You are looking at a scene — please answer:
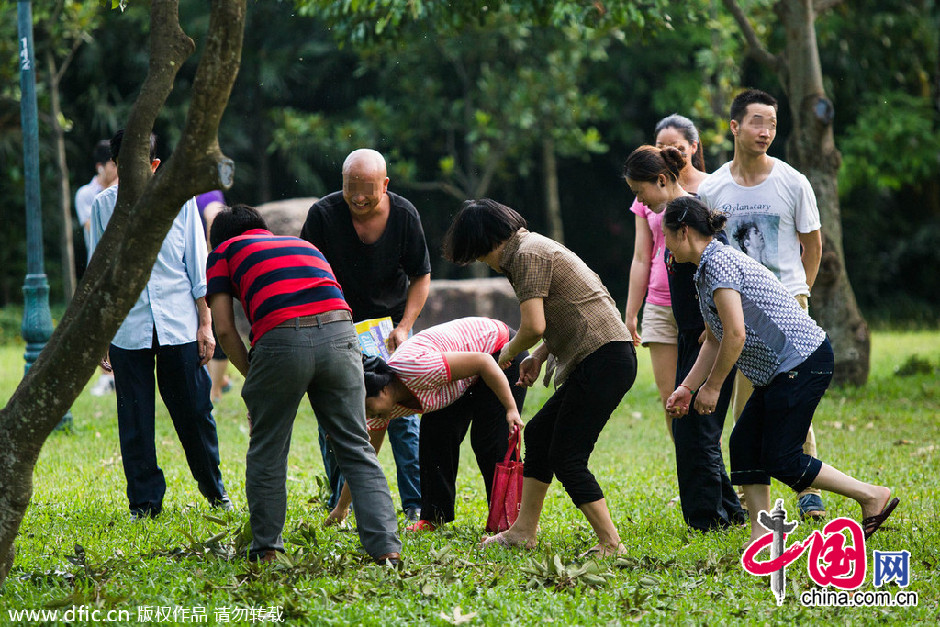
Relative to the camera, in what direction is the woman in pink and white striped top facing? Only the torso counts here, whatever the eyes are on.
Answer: to the viewer's left

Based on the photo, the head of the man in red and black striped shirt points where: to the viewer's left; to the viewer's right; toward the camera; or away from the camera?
away from the camera

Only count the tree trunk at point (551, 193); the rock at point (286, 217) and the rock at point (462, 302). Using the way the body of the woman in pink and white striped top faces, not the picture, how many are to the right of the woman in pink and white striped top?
3

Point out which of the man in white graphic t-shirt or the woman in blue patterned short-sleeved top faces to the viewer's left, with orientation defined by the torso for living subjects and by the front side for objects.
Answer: the woman in blue patterned short-sleeved top

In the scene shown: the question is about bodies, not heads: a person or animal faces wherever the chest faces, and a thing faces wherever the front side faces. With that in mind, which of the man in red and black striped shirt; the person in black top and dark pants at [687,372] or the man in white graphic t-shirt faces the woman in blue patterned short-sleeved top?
the man in white graphic t-shirt

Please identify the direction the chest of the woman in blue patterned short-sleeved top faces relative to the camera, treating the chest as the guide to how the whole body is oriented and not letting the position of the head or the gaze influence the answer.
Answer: to the viewer's left

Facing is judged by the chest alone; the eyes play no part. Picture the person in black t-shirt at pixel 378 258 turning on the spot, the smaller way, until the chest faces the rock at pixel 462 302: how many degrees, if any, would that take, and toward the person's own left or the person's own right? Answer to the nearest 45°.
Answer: approximately 180°

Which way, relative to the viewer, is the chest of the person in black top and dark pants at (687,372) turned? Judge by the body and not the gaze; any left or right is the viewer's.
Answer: facing to the left of the viewer

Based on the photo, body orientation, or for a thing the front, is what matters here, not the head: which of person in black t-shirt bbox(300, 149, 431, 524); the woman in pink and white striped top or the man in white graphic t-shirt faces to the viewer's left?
the woman in pink and white striped top

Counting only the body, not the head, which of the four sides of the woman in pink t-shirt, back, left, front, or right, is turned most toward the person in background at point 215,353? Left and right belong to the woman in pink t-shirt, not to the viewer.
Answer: right

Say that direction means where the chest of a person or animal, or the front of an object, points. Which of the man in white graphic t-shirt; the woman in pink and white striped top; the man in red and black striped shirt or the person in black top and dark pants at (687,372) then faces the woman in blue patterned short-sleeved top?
the man in white graphic t-shirt

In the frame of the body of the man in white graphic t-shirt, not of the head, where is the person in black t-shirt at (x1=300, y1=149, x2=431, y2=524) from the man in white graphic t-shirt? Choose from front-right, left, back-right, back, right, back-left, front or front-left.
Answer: right

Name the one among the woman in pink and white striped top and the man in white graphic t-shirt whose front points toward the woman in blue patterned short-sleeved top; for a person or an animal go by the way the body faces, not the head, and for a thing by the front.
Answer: the man in white graphic t-shirt

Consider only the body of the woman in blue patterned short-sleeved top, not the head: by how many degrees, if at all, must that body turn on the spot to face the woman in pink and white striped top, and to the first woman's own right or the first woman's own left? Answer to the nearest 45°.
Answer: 0° — they already face them
